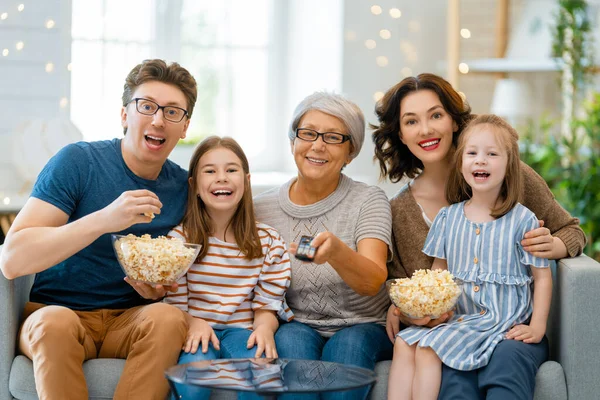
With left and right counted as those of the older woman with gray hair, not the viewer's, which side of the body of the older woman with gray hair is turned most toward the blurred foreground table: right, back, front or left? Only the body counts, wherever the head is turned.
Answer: front

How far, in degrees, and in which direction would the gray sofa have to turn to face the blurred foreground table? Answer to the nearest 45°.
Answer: approximately 45° to its right

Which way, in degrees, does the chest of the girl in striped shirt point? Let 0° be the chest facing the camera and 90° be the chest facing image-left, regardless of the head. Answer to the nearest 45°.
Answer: approximately 0°
